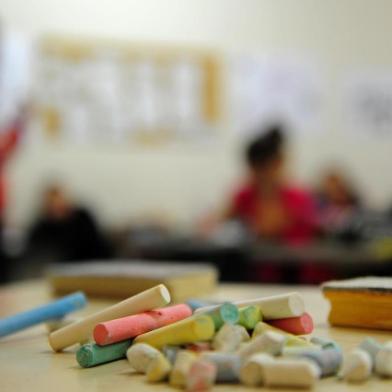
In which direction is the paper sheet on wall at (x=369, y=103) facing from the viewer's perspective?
toward the camera

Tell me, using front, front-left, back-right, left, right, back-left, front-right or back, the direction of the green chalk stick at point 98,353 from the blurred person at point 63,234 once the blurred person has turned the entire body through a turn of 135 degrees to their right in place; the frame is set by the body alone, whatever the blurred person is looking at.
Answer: back-left

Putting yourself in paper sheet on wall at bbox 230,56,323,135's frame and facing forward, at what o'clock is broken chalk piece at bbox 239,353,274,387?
The broken chalk piece is roughly at 12 o'clock from the paper sheet on wall.

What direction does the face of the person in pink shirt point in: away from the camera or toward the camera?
toward the camera

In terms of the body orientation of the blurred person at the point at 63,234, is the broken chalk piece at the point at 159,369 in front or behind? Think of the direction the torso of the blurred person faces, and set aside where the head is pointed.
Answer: in front

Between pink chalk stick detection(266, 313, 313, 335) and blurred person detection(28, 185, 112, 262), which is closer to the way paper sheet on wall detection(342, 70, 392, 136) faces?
the pink chalk stick

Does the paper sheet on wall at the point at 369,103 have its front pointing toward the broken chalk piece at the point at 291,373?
yes

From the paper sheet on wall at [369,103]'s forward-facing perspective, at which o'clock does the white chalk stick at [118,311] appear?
The white chalk stick is roughly at 12 o'clock from the paper sheet on wall.

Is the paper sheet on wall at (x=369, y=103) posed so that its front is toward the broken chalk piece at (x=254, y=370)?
yes

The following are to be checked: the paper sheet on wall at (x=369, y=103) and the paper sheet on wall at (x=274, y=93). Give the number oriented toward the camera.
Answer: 2

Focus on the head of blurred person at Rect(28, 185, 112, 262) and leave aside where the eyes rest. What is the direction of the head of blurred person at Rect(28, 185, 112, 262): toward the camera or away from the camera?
toward the camera

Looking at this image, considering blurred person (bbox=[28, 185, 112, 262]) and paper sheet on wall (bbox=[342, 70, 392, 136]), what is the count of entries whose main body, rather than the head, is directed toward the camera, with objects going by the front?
2

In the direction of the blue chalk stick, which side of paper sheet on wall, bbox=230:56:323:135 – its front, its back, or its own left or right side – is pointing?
front

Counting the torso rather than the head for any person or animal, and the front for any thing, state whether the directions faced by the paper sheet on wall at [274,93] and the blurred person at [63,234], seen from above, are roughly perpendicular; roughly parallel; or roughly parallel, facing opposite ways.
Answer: roughly parallel

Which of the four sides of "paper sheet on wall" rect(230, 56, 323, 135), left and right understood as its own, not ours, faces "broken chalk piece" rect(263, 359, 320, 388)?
front

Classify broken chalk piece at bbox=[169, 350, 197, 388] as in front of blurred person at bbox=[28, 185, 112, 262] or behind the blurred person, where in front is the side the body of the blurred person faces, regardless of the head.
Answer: in front

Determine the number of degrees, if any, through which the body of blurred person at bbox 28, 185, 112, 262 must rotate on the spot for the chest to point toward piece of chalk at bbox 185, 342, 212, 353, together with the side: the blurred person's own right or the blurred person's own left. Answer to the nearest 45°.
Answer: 0° — they already face it

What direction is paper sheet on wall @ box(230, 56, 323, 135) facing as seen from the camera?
toward the camera
